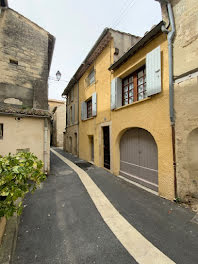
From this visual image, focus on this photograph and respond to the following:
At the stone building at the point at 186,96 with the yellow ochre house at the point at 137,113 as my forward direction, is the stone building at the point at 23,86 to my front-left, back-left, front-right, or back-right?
front-left

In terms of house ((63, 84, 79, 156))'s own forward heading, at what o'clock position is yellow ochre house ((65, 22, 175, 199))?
The yellow ochre house is roughly at 10 o'clock from the house.

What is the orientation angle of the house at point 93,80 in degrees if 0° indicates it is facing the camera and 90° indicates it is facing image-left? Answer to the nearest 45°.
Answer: approximately 45°

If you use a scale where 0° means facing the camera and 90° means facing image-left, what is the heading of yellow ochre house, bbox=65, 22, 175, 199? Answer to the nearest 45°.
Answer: approximately 45°

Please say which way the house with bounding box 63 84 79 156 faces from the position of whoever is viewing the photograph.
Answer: facing the viewer and to the left of the viewer

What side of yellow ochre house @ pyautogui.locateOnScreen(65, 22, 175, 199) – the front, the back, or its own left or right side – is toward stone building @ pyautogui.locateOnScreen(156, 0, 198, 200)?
left

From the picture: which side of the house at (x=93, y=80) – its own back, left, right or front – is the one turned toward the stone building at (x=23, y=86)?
front

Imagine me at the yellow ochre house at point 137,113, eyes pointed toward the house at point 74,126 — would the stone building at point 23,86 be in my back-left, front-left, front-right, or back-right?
front-left

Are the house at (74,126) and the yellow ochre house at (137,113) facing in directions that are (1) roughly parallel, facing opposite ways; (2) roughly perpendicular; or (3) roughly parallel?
roughly parallel

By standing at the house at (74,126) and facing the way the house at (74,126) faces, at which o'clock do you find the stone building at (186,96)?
The stone building is roughly at 10 o'clock from the house.
